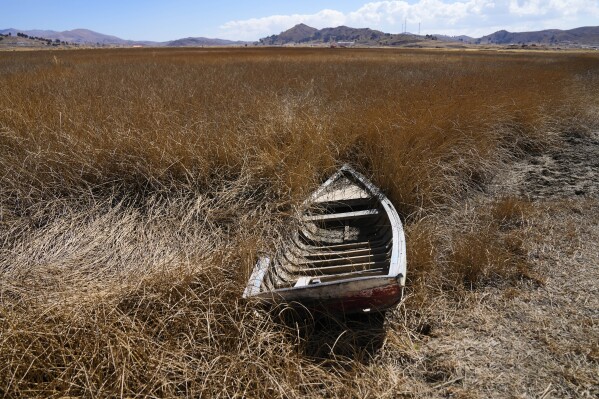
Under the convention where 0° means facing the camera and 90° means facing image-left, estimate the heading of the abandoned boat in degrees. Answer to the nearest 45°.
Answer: approximately 180°
